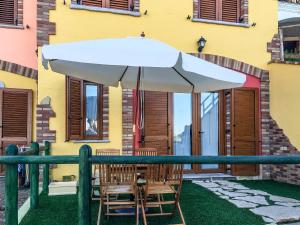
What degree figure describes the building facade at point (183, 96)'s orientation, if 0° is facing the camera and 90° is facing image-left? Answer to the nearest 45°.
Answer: approximately 0°

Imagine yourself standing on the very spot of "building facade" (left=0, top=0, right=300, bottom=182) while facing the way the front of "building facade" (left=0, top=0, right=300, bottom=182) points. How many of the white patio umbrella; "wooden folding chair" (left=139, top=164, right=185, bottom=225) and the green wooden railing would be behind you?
0

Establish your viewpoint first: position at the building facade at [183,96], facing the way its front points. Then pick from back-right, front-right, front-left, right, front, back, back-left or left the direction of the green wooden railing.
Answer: front

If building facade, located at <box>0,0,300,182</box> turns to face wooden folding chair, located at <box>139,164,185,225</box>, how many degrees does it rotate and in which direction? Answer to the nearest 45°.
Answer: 0° — it already faces it

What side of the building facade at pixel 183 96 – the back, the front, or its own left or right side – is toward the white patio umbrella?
front
